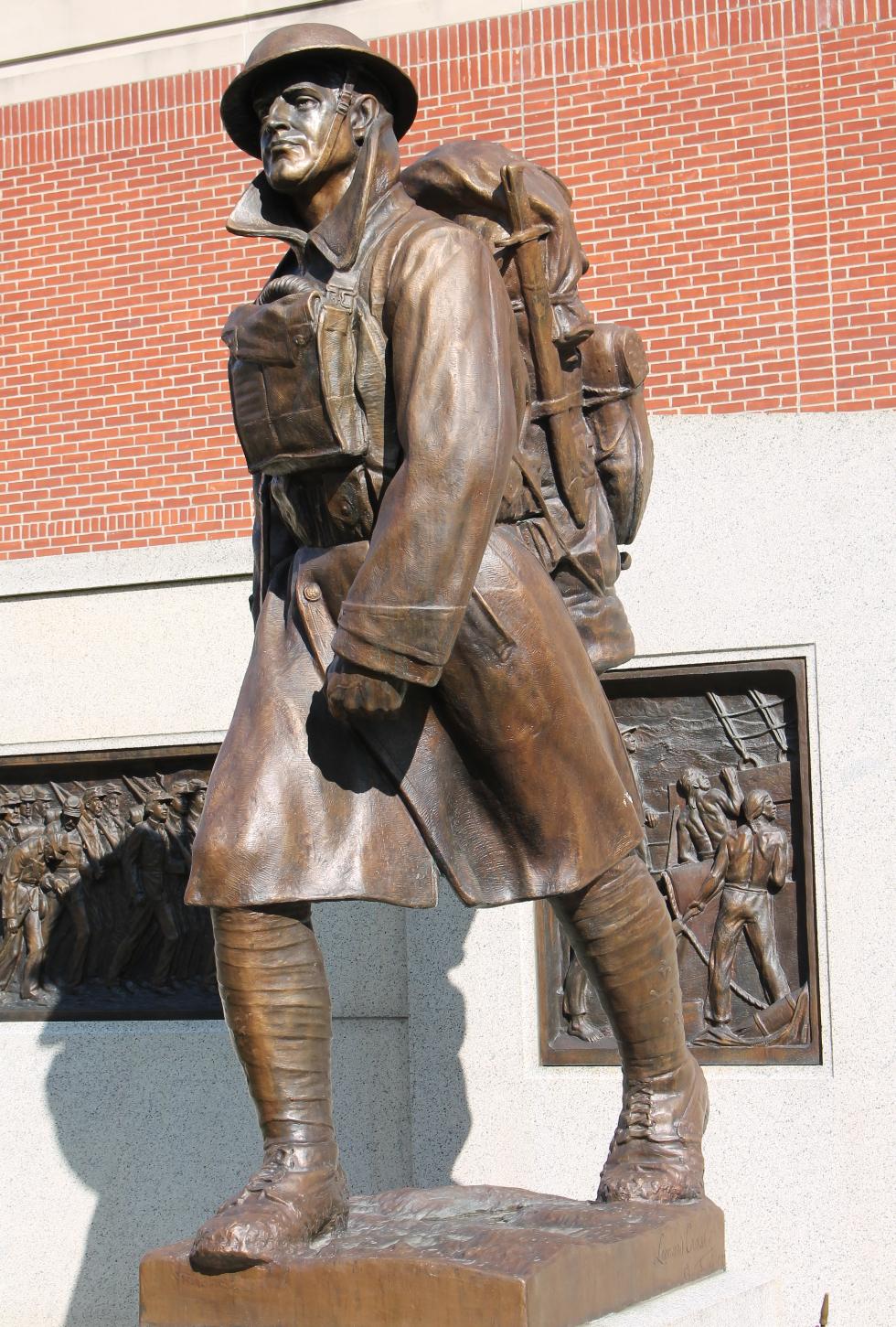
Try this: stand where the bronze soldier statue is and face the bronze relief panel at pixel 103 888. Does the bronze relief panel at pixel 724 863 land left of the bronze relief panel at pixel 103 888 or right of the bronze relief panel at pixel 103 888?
right

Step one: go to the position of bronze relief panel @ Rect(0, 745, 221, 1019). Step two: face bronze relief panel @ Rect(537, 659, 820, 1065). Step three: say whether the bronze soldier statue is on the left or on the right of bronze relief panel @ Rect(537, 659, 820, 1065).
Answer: right

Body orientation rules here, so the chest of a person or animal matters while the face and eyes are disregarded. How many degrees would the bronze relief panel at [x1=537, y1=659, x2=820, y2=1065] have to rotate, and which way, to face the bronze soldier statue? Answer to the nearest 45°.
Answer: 0° — it already faces it

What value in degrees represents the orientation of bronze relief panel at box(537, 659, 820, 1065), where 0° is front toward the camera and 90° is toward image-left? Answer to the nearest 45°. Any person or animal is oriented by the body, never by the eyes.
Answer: approximately 0°

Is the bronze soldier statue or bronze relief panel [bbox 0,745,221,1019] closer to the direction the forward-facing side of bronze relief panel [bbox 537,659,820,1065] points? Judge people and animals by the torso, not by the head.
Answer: the bronze soldier statue

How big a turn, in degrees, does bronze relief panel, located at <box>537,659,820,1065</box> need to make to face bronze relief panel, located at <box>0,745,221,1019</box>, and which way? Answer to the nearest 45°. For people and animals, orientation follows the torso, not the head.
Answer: approximately 90° to its right

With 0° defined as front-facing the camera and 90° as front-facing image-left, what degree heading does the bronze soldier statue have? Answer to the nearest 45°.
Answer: approximately 45°

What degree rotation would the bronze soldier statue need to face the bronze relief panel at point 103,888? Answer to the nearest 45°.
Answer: approximately 135° to its right

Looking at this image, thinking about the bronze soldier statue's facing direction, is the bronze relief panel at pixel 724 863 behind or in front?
behind
